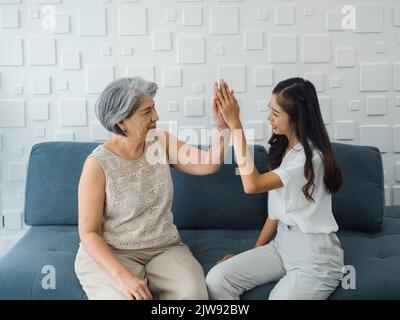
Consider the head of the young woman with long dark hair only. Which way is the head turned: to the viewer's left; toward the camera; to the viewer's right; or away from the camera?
to the viewer's left

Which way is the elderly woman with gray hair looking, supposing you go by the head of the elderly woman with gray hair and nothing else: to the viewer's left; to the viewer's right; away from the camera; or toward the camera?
to the viewer's right

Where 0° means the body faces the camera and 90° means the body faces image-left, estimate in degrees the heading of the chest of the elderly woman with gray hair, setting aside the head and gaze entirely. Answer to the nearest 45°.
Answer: approximately 315°

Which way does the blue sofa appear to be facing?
toward the camera
